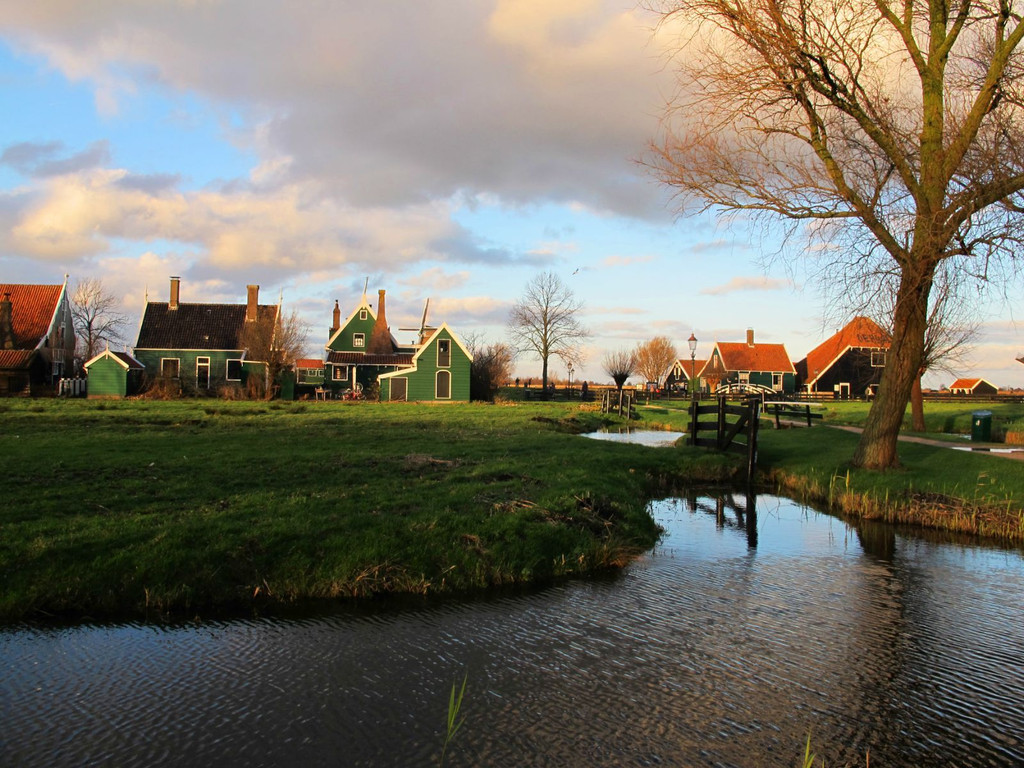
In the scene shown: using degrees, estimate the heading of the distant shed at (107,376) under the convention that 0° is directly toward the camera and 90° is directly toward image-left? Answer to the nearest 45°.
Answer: approximately 0°

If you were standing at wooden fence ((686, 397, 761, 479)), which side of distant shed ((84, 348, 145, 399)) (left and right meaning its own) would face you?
front

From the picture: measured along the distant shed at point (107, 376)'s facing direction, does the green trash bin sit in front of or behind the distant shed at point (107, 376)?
in front
